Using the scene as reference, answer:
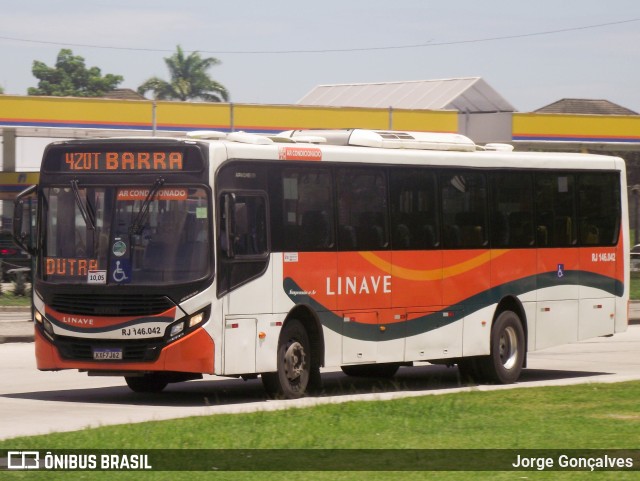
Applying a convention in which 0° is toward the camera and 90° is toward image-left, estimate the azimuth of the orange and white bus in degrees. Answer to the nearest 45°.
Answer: approximately 45°
